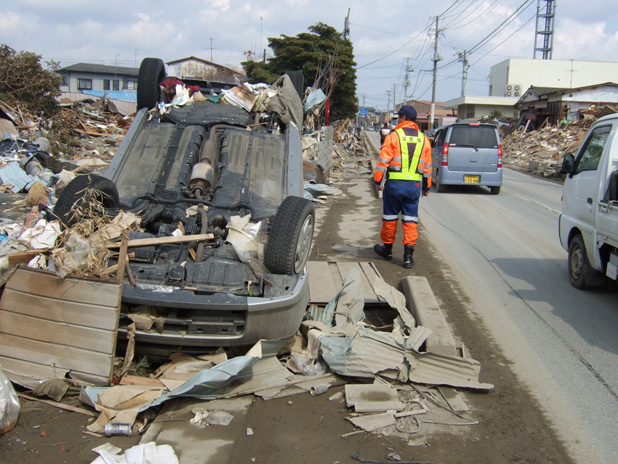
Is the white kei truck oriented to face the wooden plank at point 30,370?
no

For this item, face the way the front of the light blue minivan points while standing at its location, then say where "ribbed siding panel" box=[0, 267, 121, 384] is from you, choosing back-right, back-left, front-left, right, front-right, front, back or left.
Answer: back

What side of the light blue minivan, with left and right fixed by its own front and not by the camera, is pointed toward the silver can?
back

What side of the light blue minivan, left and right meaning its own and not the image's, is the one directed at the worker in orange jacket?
back

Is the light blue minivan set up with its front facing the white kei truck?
no

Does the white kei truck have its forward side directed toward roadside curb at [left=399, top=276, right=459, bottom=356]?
no

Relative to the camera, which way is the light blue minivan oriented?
away from the camera

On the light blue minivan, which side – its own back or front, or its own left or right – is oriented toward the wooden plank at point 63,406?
back
